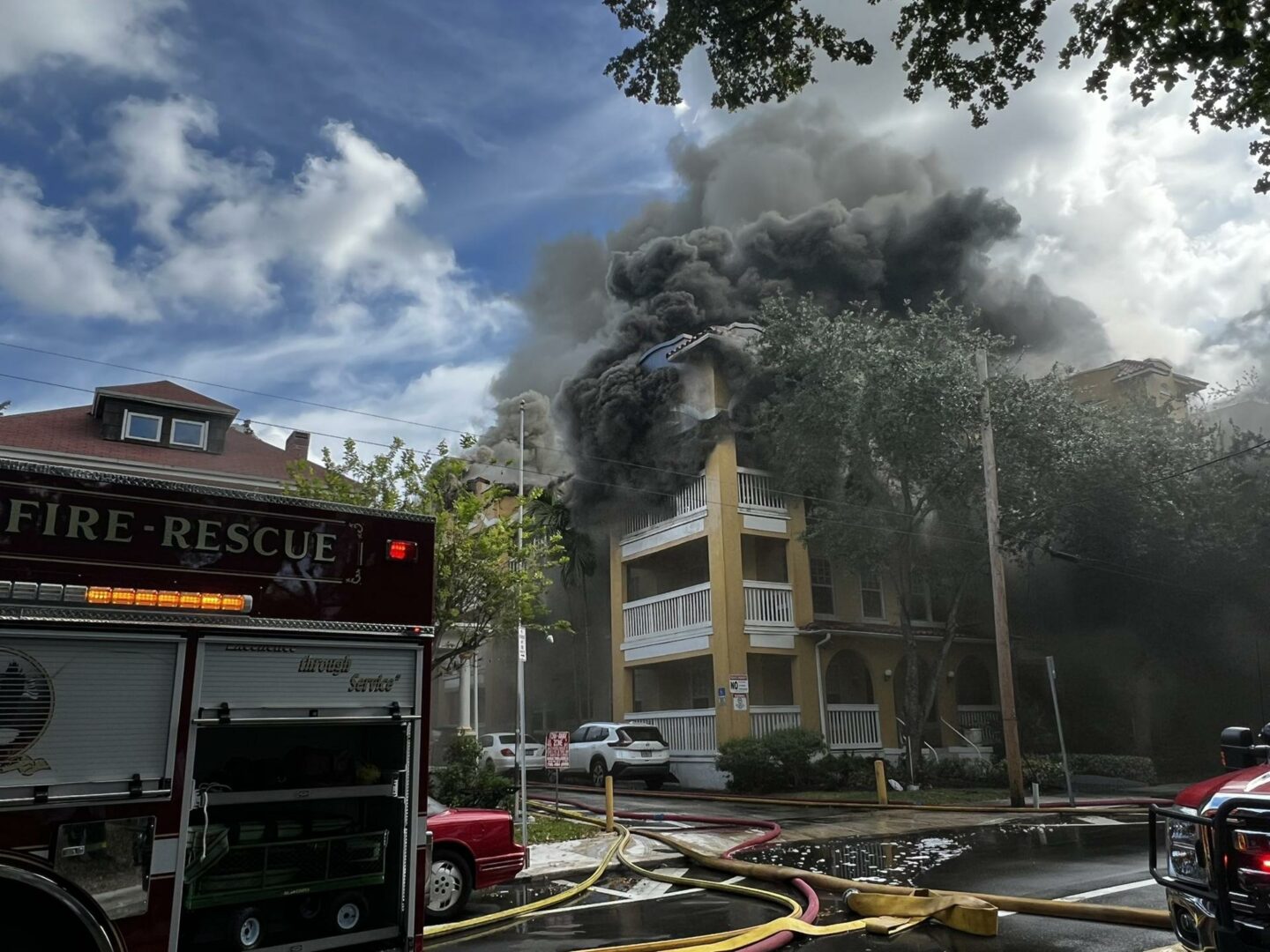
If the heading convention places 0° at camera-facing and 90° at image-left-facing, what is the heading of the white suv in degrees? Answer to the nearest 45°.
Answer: approximately 135°

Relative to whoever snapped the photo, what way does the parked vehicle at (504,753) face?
facing away from the viewer and to the left of the viewer

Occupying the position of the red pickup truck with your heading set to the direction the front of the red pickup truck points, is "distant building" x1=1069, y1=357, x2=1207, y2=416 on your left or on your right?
on your right

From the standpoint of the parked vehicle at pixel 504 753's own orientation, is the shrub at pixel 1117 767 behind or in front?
behind

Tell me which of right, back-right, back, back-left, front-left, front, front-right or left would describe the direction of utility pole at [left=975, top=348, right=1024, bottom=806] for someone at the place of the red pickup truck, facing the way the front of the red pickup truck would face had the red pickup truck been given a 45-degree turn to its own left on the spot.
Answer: back

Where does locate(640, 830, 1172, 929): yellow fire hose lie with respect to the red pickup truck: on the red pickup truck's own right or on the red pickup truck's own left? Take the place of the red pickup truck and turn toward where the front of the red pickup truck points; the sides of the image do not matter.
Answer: on the red pickup truck's own right

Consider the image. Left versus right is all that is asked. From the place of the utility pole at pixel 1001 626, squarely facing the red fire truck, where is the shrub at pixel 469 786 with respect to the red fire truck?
right
